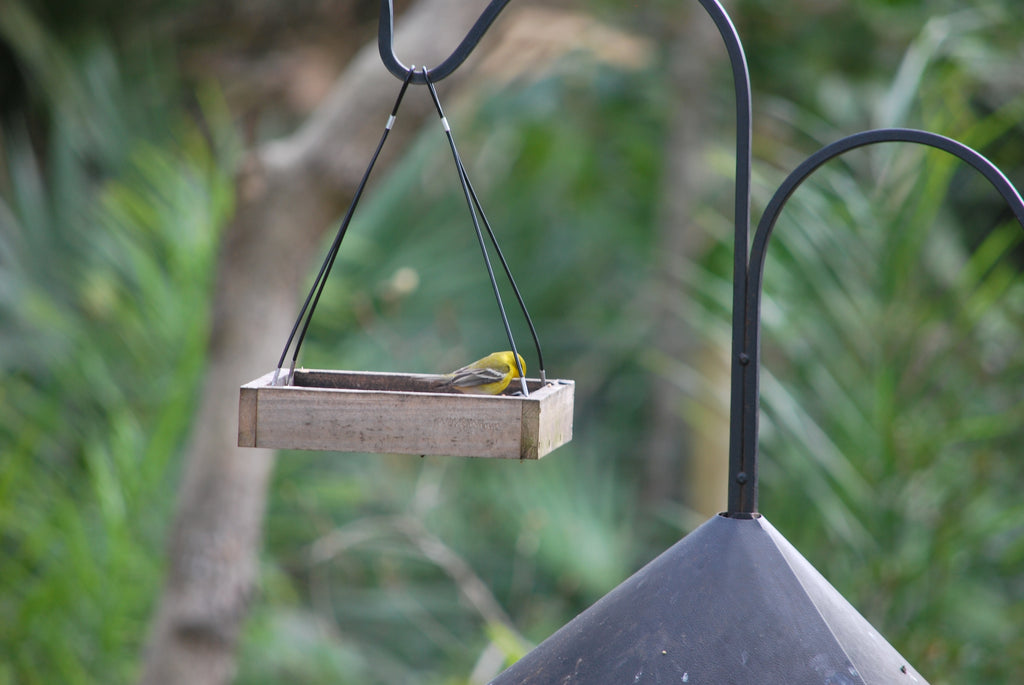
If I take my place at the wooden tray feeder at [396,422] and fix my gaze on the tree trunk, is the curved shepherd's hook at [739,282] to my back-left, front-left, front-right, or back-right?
back-right

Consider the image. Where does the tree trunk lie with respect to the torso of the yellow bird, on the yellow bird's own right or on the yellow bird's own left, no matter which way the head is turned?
on the yellow bird's own left

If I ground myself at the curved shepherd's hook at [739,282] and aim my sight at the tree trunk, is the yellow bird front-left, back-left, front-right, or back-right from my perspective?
front-left

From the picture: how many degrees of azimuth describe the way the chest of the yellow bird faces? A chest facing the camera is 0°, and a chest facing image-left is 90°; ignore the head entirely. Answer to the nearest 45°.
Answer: approximately 270°
